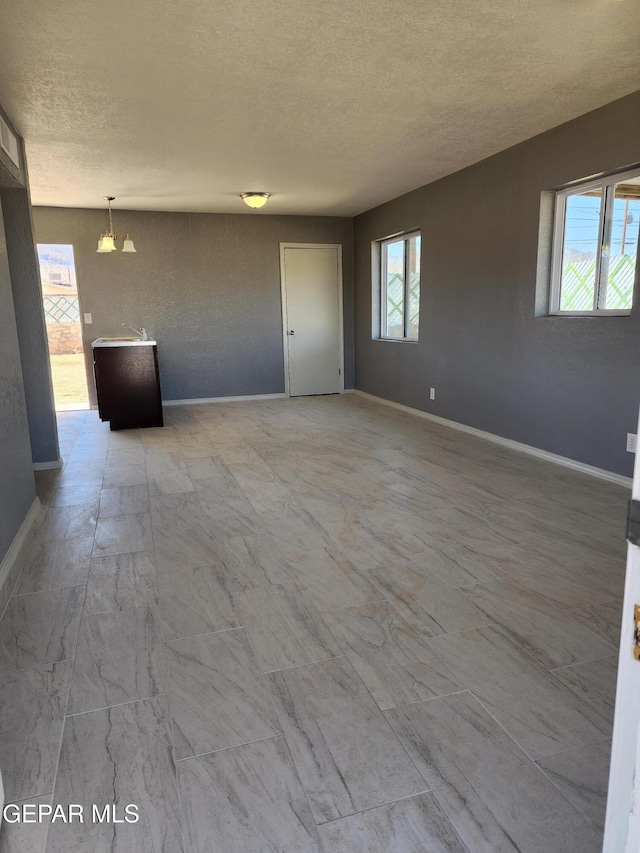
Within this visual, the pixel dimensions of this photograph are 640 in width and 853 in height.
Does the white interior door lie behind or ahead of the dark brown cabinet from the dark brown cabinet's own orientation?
behind

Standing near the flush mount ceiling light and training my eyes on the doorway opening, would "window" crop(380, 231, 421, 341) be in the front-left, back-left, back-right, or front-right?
back-right

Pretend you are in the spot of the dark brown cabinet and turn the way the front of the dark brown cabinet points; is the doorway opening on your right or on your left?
on your right

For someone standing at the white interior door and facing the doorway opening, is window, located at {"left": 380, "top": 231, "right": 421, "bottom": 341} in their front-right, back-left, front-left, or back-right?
back-left
